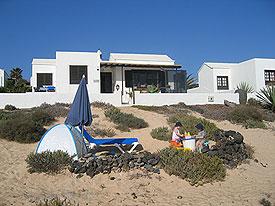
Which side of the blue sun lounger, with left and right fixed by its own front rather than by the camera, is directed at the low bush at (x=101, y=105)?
left

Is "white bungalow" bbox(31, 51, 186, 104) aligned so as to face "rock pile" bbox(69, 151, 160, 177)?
yes

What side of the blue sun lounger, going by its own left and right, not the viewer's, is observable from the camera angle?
right

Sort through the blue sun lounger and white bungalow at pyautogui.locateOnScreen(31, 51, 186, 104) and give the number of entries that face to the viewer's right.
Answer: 1

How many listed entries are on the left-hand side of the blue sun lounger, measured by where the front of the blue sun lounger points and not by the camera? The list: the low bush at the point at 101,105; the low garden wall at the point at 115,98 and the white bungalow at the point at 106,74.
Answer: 3

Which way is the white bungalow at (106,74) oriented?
toward the camera

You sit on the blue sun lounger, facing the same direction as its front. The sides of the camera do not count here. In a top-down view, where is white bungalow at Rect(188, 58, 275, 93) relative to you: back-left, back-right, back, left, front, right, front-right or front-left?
front-left

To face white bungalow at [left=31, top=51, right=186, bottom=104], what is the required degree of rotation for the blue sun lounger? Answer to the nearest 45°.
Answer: approximately 90° to its left

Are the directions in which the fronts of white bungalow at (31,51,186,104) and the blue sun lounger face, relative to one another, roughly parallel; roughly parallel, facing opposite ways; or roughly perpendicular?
roughly perpendicular

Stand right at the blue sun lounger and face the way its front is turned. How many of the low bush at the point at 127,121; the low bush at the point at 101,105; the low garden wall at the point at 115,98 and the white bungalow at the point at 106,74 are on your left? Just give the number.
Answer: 4

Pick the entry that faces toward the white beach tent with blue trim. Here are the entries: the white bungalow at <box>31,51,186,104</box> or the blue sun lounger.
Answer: the white bungalow

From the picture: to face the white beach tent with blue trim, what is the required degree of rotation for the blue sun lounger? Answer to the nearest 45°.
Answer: approximately 135° to its right

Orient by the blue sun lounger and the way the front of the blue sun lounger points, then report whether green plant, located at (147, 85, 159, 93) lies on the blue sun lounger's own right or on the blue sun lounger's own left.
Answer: on the blue sun lounger's own left

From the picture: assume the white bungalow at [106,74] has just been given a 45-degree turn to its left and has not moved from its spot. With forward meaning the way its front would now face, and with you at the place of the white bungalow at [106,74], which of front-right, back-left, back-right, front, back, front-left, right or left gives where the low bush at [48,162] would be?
front-right

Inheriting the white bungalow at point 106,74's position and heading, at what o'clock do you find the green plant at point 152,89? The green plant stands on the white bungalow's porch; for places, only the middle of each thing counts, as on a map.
The green plant is roughly at 10 o'clock from the white bungalow.

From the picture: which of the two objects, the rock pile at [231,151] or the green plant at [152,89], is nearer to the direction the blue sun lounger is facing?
the rock pile

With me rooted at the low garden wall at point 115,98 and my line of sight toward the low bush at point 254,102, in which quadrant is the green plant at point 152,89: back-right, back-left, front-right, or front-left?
front-left
